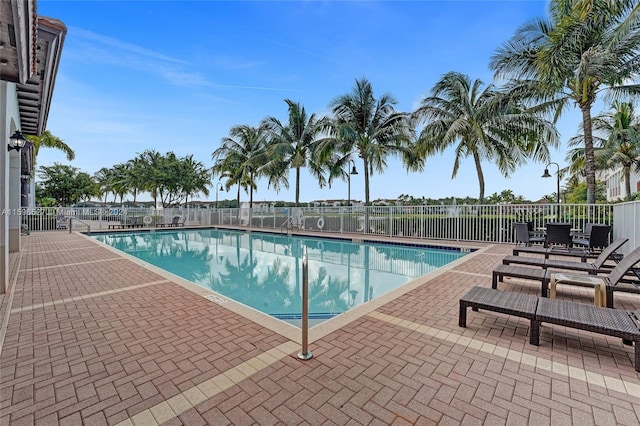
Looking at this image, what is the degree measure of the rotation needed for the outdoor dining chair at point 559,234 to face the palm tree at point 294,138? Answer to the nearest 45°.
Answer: approximately 90° to its left

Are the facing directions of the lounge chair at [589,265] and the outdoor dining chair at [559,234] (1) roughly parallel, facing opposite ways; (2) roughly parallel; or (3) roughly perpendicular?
roughly perpendicular

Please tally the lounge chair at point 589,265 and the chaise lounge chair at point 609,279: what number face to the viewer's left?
2

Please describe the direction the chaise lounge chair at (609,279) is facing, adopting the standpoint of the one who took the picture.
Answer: facing to the left of the viewer

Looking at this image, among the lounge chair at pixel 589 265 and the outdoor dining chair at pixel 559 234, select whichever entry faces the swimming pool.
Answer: the lounge chair

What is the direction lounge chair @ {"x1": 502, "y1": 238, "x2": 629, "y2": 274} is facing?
to the viewer's left

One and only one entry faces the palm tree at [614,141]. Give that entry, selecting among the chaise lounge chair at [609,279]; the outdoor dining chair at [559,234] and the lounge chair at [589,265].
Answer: the outdoor dining chair

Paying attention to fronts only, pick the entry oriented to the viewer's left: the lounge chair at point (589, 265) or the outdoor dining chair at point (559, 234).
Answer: the lounge chair

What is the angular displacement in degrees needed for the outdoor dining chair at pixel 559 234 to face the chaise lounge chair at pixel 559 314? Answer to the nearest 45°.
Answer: approximately 180°
